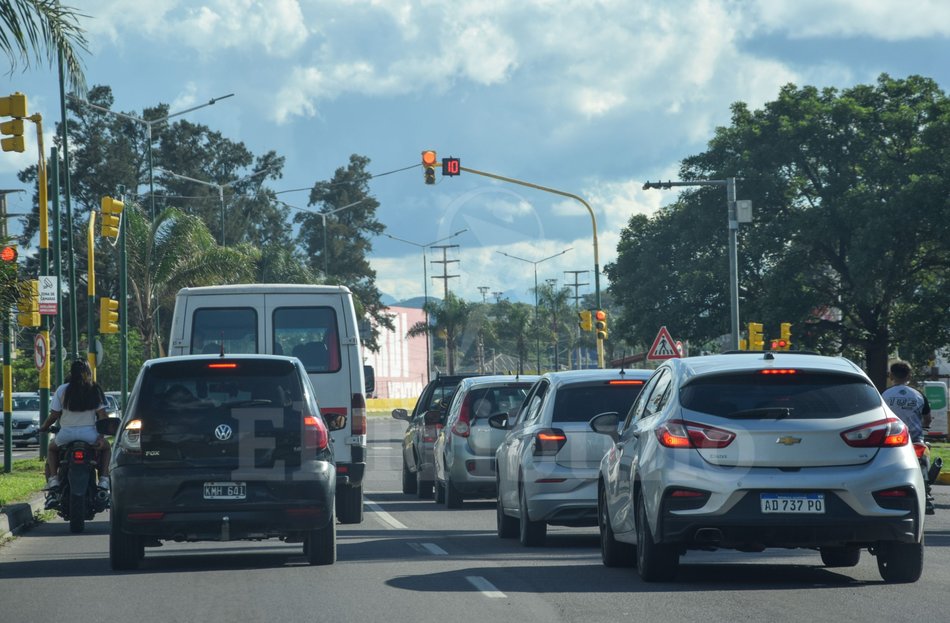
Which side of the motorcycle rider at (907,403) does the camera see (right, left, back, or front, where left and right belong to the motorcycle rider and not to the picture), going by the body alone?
back

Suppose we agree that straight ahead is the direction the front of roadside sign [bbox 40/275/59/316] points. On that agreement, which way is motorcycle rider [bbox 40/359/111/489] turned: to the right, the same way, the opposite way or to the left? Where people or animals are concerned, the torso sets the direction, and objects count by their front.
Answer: the opposite way

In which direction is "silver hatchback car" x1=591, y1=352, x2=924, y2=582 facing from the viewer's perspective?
away from the camera

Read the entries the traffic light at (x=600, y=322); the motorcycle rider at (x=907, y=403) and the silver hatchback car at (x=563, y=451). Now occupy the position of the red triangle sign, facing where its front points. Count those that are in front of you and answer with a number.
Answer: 2

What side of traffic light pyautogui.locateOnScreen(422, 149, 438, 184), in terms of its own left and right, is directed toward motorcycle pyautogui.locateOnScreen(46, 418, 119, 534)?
front

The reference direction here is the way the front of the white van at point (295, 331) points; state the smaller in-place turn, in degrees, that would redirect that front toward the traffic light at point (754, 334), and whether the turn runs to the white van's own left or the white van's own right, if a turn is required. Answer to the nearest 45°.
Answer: approximately 45° to the white van's own right

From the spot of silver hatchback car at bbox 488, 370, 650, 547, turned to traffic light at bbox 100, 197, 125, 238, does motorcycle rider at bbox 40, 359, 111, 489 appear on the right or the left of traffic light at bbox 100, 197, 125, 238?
left

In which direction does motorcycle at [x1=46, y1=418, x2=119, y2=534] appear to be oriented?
away from the camera

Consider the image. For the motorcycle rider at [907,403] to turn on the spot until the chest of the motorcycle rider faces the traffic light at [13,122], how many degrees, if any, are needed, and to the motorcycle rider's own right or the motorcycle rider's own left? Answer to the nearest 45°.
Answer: approximately 90° to the motorcycle rider's own left

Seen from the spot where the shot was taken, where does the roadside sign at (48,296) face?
facing the viewer

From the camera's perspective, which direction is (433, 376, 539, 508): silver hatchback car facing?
away from the camera

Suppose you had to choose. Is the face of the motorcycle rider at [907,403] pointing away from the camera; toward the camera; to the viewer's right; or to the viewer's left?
away from the camera

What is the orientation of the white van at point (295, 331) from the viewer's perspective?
away from the camera

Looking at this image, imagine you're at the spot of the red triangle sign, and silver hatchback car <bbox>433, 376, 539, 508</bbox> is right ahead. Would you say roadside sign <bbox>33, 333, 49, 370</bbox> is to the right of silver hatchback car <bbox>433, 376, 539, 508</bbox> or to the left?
right
